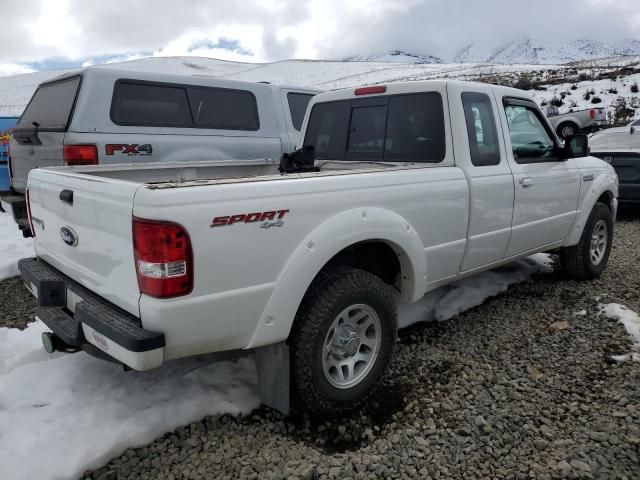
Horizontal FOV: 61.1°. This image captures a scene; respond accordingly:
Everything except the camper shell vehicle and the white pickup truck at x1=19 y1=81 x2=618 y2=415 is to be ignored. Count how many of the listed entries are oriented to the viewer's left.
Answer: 0

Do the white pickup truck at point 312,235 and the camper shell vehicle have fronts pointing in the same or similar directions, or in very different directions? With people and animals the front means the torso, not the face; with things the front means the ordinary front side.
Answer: same or similar directions

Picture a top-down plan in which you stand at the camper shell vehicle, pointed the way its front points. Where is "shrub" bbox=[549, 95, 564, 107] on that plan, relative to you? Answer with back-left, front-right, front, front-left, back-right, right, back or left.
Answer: front

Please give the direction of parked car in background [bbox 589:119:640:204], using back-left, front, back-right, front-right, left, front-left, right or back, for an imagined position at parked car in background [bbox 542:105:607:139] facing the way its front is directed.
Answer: back-left

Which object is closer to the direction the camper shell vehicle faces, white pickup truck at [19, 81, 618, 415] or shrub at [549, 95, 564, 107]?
the shrub

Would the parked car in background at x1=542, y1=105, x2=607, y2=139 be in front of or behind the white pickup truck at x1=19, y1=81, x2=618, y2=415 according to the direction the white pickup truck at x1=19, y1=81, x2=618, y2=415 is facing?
in front

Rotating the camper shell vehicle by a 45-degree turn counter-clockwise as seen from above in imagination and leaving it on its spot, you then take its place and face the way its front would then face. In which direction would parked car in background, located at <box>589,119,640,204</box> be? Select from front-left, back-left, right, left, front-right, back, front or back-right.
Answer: right

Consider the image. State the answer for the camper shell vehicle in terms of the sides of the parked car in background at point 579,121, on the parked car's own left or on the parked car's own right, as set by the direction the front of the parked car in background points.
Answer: on the parked car's own left

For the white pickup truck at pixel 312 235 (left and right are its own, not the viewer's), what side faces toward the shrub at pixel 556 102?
front

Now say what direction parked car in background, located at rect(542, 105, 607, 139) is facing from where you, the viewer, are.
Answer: facing away from the viewer and to the left of the viewer

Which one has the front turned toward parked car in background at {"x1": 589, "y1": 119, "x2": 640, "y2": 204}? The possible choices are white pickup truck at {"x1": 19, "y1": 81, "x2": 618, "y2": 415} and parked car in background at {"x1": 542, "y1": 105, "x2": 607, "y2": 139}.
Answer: the white pickup truck

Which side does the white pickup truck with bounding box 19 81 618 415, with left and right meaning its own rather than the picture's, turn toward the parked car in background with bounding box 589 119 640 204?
front

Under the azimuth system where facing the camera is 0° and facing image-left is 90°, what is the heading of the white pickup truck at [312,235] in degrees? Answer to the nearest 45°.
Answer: approximately 225°

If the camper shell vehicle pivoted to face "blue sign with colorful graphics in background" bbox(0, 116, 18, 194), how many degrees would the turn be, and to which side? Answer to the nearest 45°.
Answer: approximately 90° to its left

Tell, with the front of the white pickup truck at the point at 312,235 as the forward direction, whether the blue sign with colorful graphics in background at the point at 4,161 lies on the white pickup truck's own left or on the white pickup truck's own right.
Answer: on the white pickup truck's own left

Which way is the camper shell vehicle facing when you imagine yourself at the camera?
facing away from the viewer and to the right of the viewer

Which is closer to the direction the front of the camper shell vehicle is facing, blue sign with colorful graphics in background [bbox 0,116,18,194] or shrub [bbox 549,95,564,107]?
the shrub
